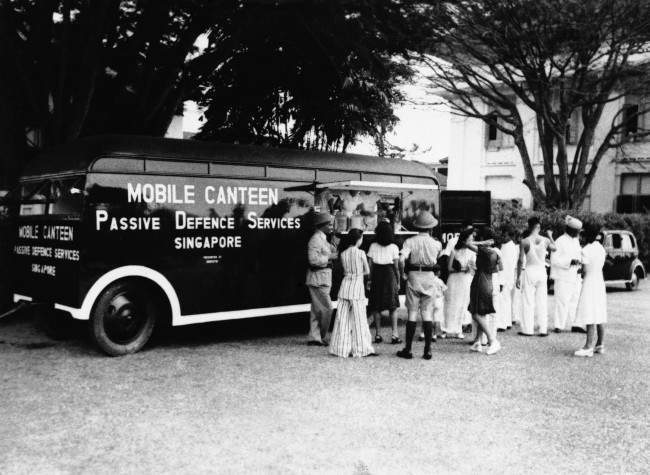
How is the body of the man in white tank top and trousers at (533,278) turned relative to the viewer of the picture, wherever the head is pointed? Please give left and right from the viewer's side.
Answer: facing away from the viewer

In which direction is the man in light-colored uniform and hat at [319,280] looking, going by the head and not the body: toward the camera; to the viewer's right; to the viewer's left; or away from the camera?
to the viewer's right

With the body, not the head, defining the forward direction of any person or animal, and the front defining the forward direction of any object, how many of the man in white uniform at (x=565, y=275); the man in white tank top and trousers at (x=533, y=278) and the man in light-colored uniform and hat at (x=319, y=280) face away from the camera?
1

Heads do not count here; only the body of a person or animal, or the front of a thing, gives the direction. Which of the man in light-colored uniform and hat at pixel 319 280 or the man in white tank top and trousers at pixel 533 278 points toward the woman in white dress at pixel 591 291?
the man in light-colored uniform and hat at pixel 319 280

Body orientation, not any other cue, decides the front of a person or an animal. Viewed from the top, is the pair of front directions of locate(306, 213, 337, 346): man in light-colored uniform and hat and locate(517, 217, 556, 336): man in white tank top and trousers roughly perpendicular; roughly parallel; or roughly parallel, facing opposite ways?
roughly perpendicular

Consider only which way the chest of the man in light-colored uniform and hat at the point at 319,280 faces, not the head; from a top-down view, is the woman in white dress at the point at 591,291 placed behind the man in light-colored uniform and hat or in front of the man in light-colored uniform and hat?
in front

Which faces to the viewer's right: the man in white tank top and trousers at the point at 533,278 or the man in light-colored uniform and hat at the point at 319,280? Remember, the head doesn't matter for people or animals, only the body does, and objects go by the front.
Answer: the man in light-colored uniform and hat at the point at 319,280

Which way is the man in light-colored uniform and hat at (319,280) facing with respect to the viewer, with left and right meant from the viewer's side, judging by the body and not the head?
facing to the right of the viewer

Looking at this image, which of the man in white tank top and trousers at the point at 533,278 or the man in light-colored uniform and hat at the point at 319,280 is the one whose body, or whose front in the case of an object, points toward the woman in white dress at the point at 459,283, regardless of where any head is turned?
the man in light-colored uniform and hat at the point at 319,280

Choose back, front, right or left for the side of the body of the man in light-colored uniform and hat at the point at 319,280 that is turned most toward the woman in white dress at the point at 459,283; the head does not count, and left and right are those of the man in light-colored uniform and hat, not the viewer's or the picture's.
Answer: front
